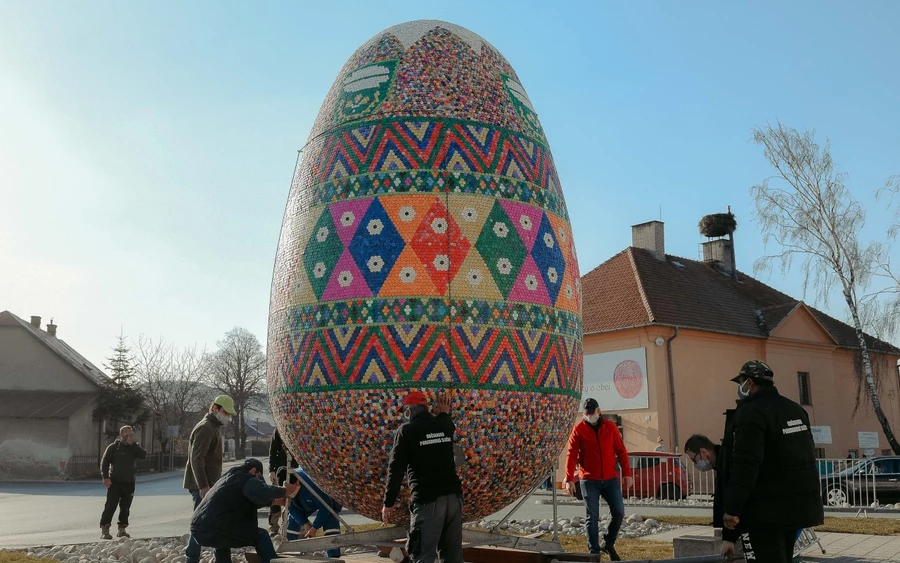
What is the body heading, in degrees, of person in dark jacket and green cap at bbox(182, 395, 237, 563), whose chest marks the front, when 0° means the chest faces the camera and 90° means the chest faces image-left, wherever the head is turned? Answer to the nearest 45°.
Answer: approximately 270°

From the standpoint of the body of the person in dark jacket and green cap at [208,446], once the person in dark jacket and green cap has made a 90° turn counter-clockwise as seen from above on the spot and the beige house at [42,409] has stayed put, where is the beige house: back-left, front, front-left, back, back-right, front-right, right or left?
front

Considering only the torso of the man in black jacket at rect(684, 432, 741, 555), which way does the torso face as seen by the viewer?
to the viewer's left

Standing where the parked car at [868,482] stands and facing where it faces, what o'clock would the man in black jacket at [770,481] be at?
The man in black jacket is roughly at 9 o'clock from the parked car.

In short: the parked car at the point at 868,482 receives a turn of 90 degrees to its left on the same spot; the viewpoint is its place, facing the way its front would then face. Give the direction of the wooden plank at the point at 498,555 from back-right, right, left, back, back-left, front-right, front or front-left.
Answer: front

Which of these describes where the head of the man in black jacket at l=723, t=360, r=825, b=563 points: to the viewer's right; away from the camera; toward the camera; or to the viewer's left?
to the viewer's left

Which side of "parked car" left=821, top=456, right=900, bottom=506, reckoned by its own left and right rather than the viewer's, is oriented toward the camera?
left

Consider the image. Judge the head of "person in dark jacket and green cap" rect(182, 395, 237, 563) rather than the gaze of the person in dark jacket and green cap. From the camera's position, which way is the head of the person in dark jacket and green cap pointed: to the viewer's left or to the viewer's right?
to the viewer's right

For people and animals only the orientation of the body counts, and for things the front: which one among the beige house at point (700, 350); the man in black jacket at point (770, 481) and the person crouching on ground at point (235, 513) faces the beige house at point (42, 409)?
the man in black jacket

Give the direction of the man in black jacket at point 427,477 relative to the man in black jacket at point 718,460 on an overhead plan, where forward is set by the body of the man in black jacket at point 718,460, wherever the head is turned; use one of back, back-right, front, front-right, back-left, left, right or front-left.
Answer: front-left

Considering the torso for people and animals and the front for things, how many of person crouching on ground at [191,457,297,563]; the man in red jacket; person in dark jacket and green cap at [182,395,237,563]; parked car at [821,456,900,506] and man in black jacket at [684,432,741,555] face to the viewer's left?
2

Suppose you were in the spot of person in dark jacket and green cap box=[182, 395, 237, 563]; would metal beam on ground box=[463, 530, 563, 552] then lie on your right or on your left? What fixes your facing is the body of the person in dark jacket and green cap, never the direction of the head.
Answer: on your left
